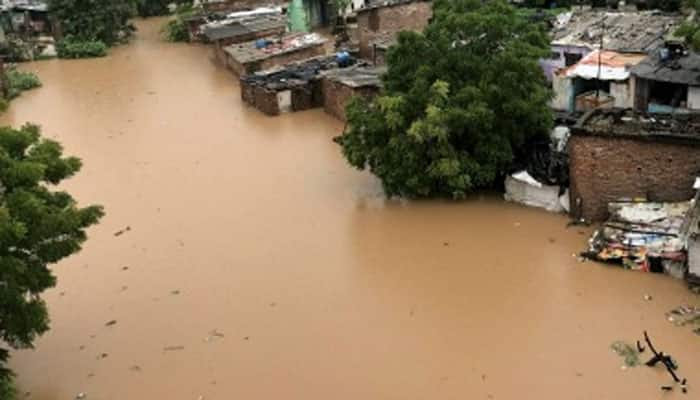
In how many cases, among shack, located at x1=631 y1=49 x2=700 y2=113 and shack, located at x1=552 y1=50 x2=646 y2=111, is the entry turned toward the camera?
2

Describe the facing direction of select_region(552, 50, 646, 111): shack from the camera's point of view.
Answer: facing the viewer

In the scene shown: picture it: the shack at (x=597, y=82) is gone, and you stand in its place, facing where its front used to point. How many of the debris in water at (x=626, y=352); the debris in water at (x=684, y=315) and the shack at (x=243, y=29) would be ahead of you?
2

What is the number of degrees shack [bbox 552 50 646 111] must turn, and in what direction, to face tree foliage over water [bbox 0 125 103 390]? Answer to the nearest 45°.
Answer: approximately 45° to its right

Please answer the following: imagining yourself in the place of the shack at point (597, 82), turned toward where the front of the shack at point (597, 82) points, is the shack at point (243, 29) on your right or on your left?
on your right

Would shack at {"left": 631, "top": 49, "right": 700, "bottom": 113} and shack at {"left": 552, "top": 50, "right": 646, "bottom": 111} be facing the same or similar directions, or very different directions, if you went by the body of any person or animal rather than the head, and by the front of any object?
same or similar directions

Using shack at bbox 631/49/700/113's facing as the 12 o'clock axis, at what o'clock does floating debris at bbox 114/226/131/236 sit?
The floating debris is roughly at 2 o'clock from the shack.

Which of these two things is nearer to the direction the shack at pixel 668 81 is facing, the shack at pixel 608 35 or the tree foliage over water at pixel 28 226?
the tree foliage over water

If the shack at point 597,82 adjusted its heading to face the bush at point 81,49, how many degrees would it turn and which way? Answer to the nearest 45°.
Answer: approximately 135° to its right

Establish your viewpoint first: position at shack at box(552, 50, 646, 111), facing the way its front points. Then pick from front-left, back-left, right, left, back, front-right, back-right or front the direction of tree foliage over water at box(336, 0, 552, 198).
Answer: front-right

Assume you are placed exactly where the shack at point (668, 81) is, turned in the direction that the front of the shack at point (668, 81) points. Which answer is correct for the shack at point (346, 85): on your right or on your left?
on your right

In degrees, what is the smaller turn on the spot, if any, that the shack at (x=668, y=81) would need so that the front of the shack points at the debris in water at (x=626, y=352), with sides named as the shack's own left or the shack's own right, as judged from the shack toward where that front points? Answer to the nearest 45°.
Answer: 0° — it already faces it

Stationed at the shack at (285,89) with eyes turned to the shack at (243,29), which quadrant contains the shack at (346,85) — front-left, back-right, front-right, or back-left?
back-right

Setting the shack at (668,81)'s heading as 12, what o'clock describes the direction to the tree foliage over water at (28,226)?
The tree foliage over water is roughly at 1 o'clock from the shack.

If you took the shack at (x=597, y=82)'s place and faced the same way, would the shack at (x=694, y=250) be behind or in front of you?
in front

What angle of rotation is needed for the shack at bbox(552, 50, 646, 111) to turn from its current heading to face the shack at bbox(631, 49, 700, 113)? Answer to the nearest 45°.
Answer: approximately 45° to its left

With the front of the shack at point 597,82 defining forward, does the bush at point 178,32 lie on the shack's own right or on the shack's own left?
on the shack's own right

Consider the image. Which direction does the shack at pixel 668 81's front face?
toward the camera
